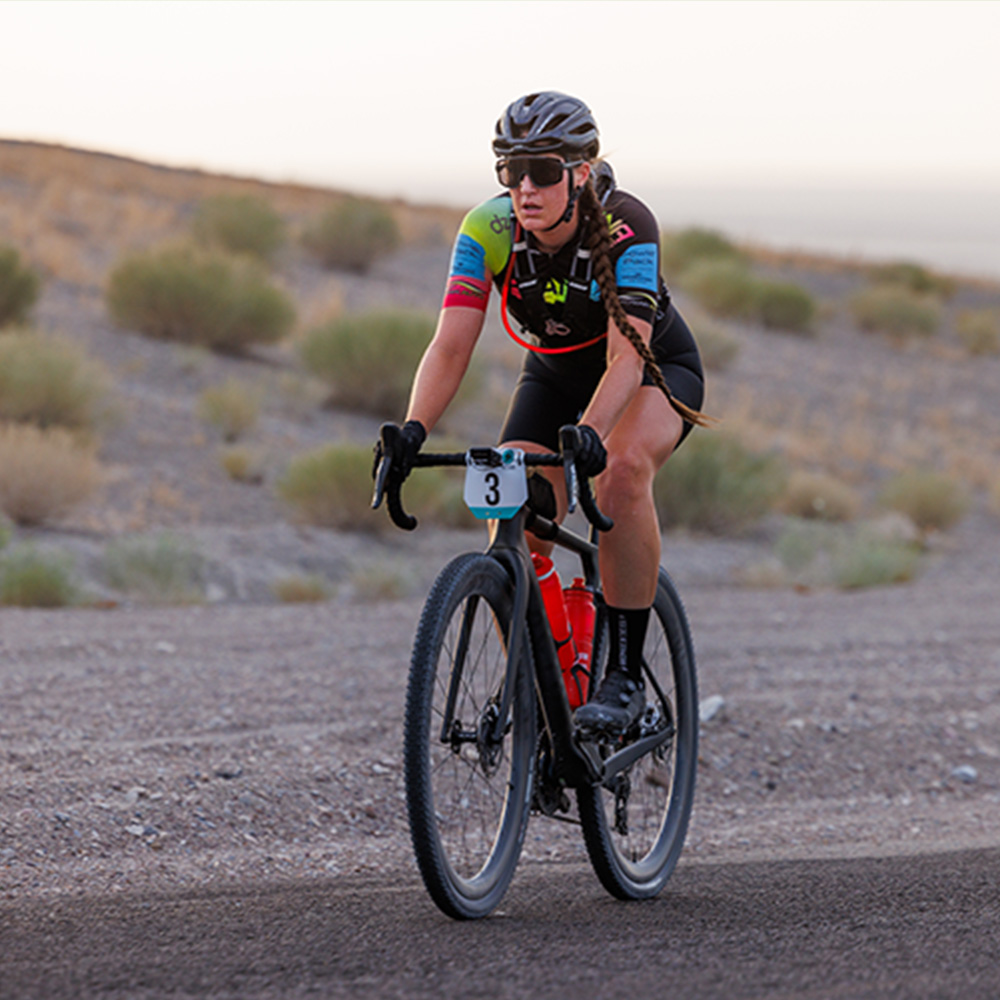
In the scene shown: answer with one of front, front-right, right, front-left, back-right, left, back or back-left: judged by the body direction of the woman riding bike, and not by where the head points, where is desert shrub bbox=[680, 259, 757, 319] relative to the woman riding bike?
back-right

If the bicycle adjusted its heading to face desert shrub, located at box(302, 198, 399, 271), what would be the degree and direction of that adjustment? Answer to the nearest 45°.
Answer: approximately 135° to its right

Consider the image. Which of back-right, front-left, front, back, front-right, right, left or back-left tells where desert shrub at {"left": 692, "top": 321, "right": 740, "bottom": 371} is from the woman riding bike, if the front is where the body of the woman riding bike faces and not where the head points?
back-right

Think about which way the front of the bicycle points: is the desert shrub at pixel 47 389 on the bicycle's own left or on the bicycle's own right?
on the bicycle's own right

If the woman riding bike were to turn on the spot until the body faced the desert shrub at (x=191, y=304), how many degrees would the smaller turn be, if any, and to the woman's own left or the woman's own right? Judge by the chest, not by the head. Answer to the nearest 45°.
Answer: approximately 135° to the woman's own right

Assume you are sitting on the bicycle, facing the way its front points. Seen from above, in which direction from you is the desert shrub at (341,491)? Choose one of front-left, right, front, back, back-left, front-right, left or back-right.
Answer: back-right

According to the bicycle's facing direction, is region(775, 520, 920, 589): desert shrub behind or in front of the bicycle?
behind

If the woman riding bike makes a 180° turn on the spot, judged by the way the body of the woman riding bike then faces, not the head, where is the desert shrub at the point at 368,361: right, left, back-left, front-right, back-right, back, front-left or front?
front-left

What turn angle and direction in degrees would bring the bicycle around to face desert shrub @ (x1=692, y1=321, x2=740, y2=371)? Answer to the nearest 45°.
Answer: approximately 135° to its right

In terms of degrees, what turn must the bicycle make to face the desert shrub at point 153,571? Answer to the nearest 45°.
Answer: approximately 135° to its right
